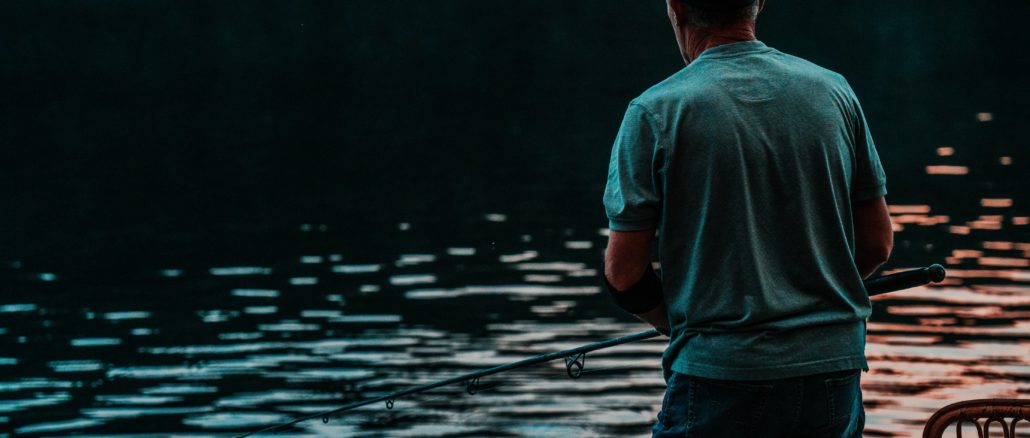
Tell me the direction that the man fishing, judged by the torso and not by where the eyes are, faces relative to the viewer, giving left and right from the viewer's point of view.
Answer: facing away from the viewer

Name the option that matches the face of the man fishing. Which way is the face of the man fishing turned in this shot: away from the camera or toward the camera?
away from the camera
